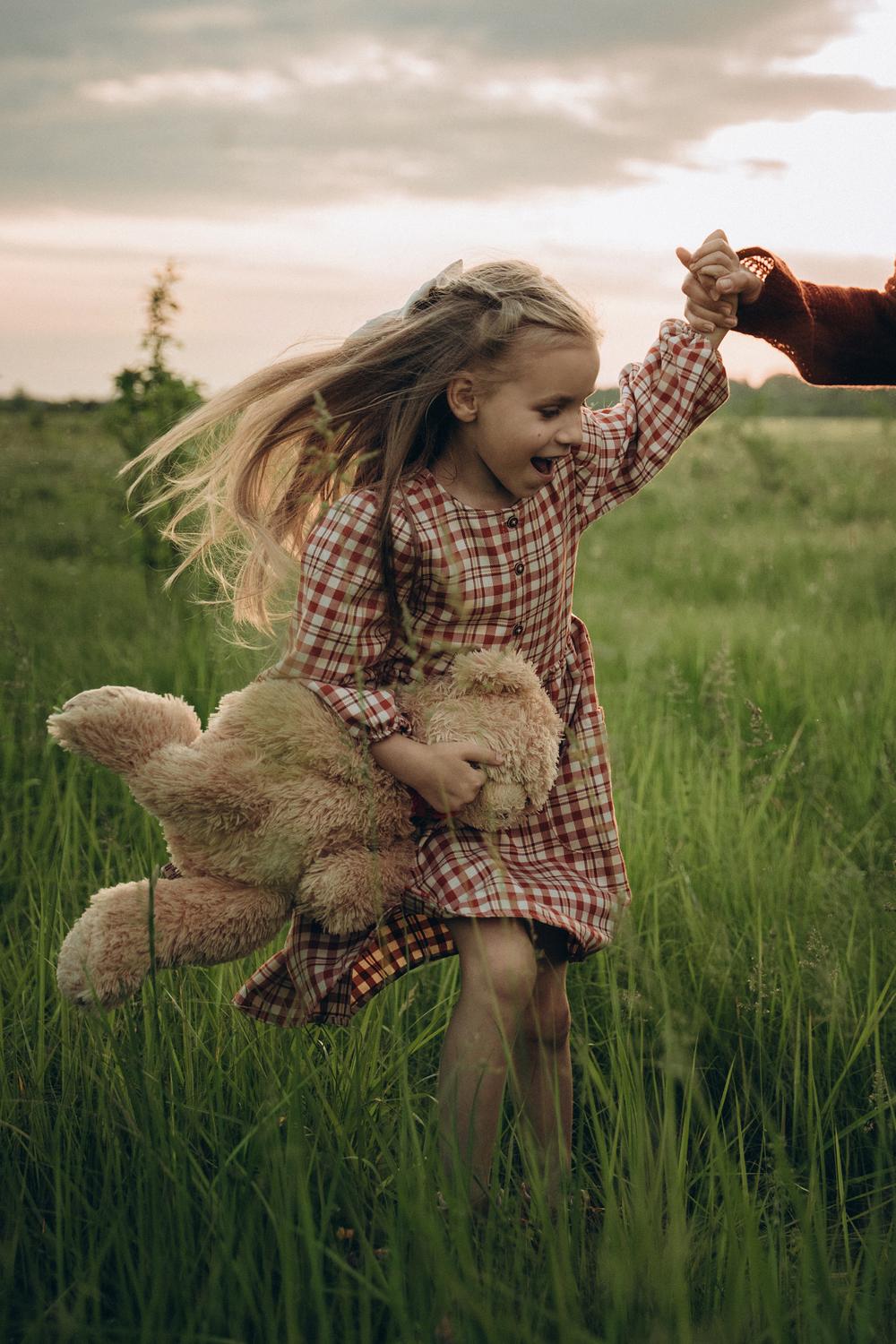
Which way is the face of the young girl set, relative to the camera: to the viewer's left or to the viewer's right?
to the viewer's right

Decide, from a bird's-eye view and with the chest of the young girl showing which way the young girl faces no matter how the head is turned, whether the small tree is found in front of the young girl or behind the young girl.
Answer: behind

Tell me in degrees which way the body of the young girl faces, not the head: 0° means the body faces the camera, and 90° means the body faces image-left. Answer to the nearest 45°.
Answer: approximately 315°
